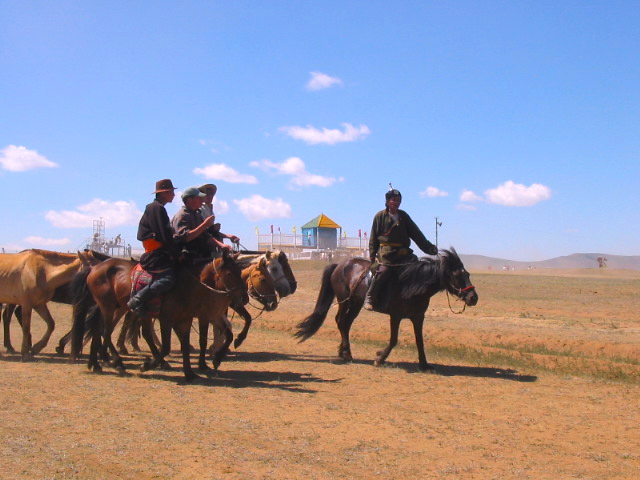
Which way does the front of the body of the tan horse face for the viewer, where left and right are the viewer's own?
facing to the right of the viewer

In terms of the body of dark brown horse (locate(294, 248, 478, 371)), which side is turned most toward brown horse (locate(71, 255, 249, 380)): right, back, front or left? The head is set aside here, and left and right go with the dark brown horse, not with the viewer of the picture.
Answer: back

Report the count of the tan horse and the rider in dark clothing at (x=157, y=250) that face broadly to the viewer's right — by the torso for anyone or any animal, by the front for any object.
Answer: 2

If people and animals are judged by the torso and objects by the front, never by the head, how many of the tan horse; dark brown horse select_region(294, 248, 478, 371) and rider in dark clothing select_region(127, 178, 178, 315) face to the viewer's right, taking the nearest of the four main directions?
3

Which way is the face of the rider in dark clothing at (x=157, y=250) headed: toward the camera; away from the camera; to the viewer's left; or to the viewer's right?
to the viewer's right

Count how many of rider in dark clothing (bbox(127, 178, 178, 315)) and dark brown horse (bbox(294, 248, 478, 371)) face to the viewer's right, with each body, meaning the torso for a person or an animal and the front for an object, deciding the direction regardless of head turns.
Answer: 2

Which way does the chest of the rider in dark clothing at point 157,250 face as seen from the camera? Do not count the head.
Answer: to the viewer's right

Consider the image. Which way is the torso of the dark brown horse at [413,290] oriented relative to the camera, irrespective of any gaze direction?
to the viewer's right

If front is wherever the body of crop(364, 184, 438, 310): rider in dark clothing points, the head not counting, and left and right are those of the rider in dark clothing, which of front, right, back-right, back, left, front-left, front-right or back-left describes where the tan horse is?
back-right
